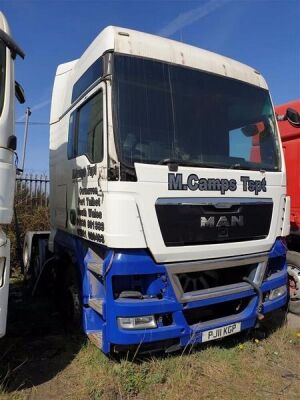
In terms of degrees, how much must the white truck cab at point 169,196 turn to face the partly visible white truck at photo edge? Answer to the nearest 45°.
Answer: approximately 90° to its right

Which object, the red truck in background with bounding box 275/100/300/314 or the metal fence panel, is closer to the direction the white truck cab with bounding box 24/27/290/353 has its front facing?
the red truck in background

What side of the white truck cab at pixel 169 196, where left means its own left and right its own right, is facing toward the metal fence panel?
back

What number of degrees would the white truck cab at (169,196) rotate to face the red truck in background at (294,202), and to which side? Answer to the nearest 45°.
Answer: approximately 90° to its left
